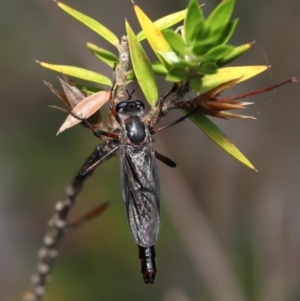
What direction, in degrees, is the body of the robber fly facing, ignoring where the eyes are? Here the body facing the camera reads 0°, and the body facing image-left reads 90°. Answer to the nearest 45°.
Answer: approximately 180°
